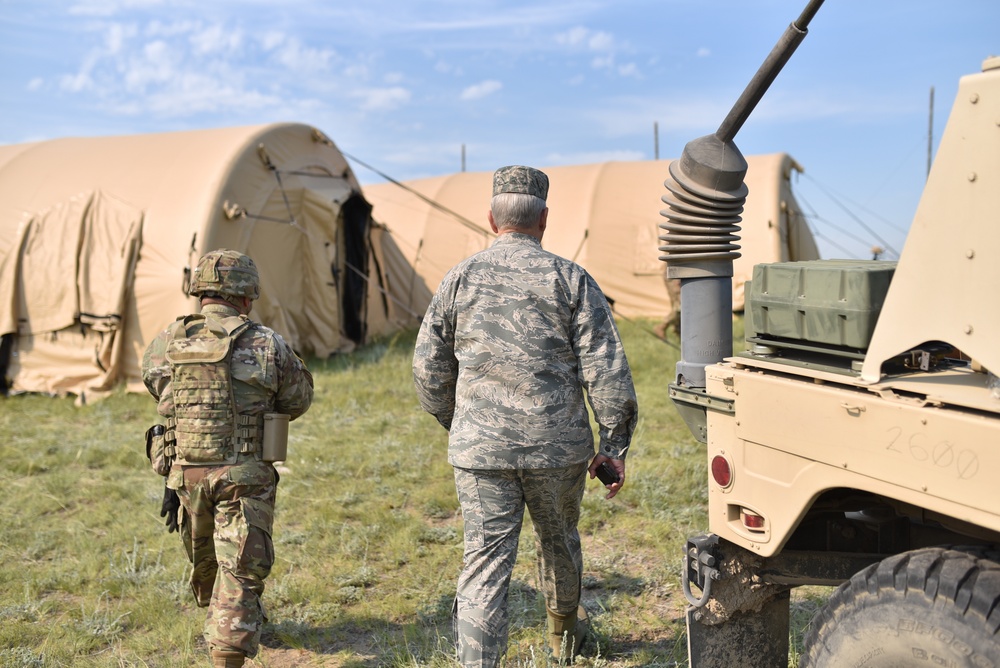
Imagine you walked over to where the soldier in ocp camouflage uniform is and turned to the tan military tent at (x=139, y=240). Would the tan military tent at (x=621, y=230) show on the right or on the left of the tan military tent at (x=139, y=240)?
right

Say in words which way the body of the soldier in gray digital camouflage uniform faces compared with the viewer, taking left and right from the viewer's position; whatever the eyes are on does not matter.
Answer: facing away from the viewer

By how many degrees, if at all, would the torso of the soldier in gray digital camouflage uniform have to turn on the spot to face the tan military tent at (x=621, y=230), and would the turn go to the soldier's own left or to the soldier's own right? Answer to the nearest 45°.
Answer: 0° — they already face it

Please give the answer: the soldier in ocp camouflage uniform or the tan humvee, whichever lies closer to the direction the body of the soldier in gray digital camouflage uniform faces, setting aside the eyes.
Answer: the soldier in ocp camouflage uniform

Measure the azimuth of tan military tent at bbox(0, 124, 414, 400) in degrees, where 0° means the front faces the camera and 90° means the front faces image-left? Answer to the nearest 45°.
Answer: approximately 315°

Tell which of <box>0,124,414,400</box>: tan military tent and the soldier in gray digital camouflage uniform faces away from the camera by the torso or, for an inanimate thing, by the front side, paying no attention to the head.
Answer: the soldier in gray digital camouflage uniform

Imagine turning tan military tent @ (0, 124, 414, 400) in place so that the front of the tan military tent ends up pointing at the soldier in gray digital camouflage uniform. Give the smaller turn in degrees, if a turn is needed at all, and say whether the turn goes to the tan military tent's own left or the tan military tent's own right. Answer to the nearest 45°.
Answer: approximately 45° to the tan military tent's own right

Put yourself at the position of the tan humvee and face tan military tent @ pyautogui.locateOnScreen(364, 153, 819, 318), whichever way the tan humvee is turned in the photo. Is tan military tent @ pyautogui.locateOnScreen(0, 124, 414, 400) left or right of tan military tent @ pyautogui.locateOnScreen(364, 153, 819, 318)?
left

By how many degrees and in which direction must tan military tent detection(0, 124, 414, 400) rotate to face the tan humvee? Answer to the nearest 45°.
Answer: approximately 45° to its right

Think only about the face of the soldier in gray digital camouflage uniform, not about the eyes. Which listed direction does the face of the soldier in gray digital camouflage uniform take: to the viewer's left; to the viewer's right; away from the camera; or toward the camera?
away from the camera

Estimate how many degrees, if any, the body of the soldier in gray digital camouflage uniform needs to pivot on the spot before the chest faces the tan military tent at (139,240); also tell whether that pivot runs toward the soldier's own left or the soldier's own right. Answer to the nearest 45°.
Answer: approximately 45° to the soldier's own left
